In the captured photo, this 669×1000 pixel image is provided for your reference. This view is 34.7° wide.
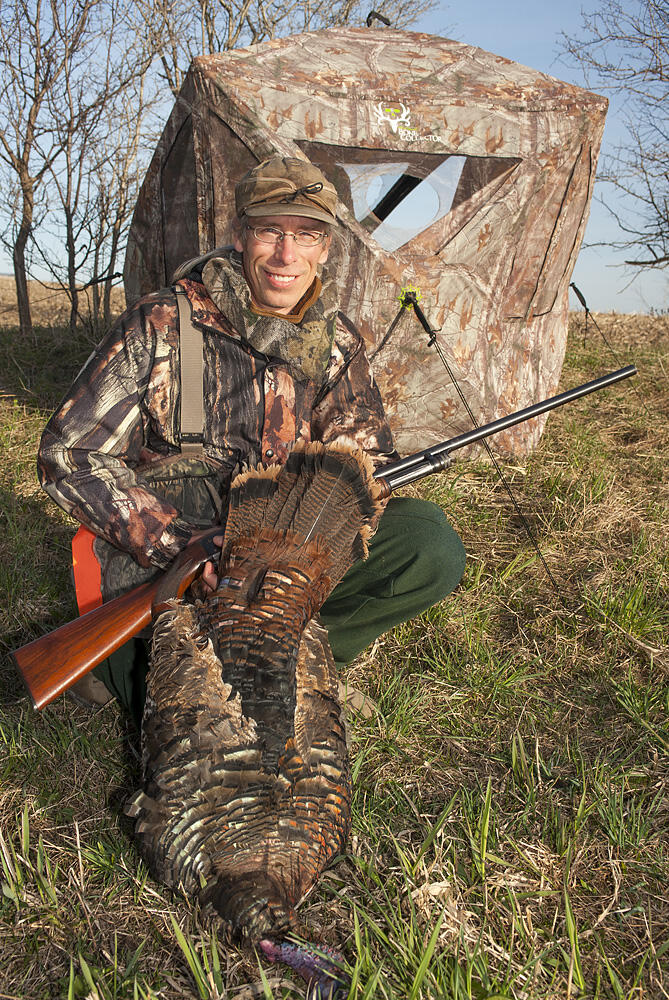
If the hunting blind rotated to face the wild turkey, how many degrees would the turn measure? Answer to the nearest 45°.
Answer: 0° — it already faces it

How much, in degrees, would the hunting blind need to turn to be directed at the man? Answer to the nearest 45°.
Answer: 0° — it already faces them

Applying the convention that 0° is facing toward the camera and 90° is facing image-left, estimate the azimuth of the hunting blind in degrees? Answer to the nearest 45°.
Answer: approximately 0°
